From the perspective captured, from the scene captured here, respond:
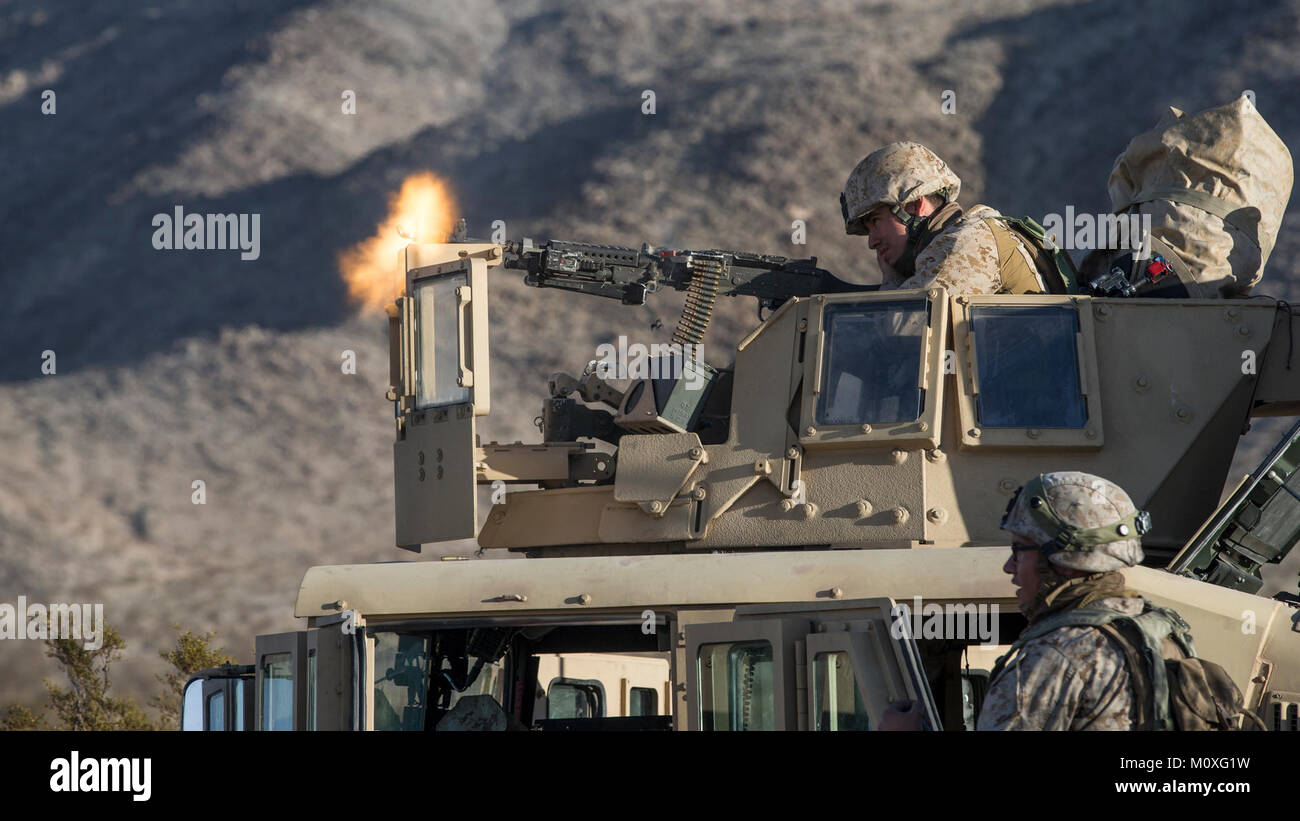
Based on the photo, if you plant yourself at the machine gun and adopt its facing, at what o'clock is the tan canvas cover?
The tan canvas cover is roughly at 6 o'clock from the machine gun.

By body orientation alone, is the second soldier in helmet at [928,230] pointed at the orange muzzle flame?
yes

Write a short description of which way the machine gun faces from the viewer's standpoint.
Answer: facing to the left of the viewer

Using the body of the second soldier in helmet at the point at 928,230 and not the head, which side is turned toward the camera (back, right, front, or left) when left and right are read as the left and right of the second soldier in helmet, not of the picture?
left

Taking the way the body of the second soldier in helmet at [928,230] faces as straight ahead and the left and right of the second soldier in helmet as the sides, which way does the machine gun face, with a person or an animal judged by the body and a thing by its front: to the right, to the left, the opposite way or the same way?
the same way

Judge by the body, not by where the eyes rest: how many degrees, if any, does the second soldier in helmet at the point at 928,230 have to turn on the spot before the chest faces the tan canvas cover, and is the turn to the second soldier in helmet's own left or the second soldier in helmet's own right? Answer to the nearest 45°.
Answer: approximately 135° to the second soldier in helmet's own right

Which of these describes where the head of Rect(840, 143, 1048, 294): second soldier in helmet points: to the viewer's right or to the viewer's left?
to the viewer's left

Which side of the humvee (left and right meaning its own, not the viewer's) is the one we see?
left

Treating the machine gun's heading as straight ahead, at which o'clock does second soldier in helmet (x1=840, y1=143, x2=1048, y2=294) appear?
The second soldier in helmet is roughly at 7 o'clock from the machine gun.
